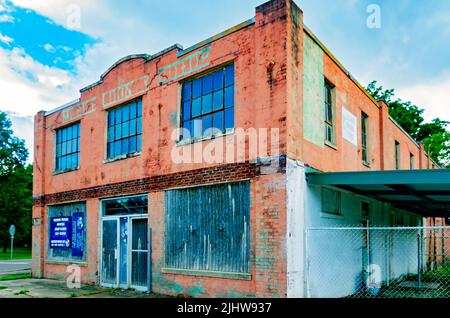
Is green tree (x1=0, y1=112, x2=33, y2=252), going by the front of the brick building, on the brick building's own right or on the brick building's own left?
on the brick building's own right

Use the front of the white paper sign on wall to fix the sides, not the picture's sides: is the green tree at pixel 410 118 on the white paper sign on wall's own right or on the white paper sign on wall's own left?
on the white paper sign on wall's own left

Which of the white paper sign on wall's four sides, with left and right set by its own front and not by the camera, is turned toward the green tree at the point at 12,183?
back

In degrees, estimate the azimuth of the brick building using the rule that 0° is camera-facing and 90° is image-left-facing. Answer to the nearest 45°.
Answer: approximately 45°

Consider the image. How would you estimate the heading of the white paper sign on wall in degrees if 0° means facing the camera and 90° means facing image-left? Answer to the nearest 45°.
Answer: approximately 315°
